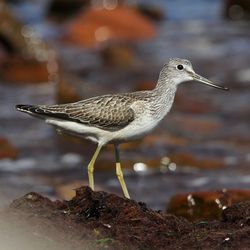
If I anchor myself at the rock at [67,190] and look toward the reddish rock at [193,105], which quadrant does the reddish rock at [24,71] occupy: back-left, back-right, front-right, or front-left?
front-left

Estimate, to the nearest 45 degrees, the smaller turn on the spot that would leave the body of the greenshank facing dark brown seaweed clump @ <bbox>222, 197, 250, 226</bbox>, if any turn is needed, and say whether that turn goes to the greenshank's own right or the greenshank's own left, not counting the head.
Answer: approximately 45° to the greenshank's own right

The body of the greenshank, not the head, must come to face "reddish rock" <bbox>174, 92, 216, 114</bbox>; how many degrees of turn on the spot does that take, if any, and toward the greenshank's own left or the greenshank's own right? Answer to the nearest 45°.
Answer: approximately 90° to the greenshank's own left

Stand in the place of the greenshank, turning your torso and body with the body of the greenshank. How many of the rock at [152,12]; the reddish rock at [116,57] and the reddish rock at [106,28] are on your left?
3

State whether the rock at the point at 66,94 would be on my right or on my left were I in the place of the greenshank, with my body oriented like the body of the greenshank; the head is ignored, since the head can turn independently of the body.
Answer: on my left

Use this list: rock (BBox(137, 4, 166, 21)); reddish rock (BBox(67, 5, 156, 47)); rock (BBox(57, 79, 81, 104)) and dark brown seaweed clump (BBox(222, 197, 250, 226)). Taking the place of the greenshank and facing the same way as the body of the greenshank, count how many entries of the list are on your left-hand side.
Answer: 3

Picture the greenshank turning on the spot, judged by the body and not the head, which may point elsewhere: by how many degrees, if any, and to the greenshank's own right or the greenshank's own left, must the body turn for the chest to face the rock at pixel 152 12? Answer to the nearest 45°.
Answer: approximately 90° to the greenshank's own left

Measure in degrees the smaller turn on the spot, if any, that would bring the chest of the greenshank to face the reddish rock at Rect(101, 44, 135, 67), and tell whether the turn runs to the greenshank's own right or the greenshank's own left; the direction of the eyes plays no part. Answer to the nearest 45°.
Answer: approximately 90° to the greenshank's own left

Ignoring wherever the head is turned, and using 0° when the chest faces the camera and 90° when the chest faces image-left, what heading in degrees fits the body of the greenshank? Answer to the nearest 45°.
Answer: approximately 270°

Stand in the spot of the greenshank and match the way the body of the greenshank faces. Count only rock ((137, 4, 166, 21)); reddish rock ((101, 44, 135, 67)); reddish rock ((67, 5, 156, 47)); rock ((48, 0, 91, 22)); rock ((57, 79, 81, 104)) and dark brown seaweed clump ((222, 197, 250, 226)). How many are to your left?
5

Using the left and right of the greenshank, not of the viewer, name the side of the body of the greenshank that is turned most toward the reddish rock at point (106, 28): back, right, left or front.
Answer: left

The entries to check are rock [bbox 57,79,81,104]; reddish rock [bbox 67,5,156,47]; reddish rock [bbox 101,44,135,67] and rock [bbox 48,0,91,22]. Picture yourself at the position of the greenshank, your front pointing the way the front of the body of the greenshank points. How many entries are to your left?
4

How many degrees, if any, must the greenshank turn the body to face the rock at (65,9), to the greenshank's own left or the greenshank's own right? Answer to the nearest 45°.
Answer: approximately 90° to the greenshank's own left
